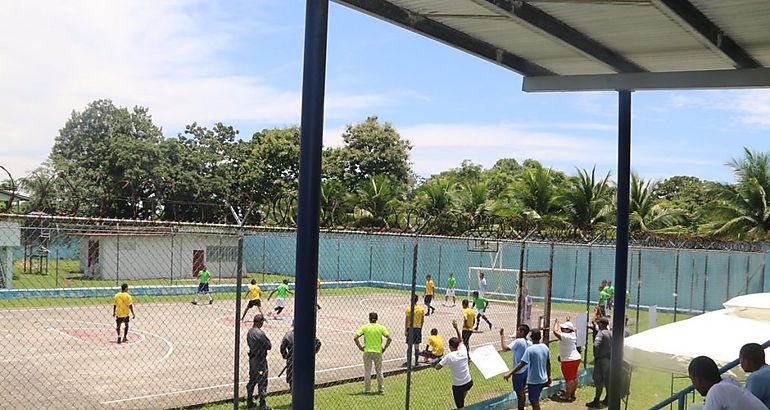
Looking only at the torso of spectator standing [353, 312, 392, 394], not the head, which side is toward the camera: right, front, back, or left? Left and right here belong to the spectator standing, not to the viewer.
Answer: back

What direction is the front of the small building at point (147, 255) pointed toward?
toward the camera

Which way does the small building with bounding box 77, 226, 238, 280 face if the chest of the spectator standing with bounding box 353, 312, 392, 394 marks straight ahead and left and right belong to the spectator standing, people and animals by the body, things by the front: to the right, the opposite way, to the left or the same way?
the opposite way

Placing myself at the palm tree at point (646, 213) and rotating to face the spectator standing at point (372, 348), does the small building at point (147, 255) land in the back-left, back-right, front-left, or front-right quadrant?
front-right

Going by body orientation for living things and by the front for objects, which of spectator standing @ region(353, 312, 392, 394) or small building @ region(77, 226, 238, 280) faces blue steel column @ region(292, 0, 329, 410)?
the small building

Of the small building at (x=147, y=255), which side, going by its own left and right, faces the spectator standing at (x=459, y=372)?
front

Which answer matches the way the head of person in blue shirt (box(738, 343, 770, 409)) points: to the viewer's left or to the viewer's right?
to the viewer's left

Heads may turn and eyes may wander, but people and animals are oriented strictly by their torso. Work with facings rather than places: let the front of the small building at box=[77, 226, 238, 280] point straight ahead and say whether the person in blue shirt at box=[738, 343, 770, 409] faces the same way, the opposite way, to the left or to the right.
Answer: the opposite way

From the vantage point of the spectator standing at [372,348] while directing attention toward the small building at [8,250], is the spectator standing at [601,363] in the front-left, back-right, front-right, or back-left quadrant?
back-right

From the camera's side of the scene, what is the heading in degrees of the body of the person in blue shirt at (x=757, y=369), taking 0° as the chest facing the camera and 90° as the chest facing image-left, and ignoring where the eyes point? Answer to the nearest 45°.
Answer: approximately 135°

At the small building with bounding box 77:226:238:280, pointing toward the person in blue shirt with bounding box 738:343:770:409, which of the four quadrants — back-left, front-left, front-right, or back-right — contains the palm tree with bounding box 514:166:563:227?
front-left

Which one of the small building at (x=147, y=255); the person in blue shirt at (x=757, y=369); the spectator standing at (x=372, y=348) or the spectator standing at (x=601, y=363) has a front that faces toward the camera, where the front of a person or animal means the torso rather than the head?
the small building
